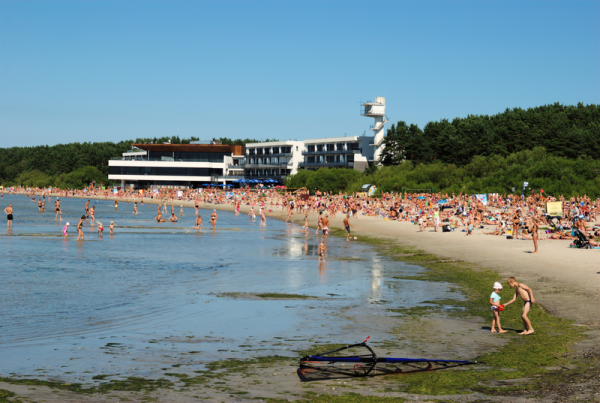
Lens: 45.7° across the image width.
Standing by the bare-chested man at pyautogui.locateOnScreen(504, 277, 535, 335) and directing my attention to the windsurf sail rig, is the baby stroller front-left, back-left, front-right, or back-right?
back-right

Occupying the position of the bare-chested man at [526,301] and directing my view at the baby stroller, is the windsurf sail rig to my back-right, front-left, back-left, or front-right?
back-left

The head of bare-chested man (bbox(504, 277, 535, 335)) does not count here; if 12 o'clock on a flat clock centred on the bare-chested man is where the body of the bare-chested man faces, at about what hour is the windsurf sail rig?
The windsurf sail rig is roughly at 10 o'clock from the bare-chested man.

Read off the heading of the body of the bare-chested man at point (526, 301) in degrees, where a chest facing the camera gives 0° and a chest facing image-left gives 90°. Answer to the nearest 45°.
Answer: approximately 90°

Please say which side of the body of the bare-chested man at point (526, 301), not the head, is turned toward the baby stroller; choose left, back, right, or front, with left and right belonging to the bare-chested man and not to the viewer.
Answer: right

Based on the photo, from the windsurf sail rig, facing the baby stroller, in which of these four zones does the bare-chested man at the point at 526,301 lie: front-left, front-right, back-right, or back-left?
front-right

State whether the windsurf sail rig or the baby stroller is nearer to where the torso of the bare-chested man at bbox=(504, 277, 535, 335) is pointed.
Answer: the windsurf sail rig
